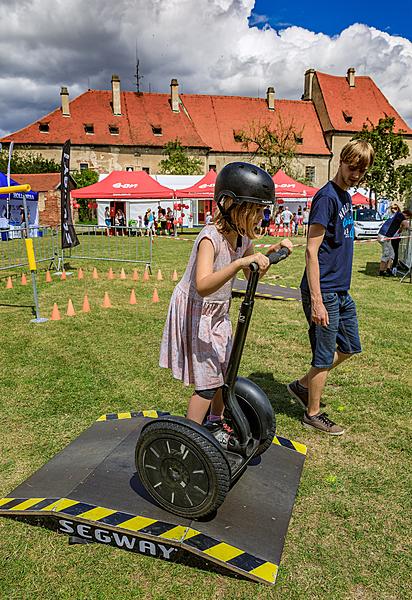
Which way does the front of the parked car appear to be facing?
toward the camera

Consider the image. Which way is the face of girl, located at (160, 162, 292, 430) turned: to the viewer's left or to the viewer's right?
to the viewer's right

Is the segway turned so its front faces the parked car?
no

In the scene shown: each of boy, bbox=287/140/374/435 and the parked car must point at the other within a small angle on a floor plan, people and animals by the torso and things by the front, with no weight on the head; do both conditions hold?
no

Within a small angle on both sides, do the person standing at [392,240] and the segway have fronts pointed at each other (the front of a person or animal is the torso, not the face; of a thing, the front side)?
no

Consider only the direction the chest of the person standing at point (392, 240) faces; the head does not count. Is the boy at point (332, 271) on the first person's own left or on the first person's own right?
on the first person's own right

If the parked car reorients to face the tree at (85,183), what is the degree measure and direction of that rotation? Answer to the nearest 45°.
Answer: approximately 135° to its right

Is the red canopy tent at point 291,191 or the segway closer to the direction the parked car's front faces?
the segway

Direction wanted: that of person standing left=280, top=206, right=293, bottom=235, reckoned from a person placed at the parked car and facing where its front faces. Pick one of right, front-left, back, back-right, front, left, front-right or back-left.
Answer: back-right

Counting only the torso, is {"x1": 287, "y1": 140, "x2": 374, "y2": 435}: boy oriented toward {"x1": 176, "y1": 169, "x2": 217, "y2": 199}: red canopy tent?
no

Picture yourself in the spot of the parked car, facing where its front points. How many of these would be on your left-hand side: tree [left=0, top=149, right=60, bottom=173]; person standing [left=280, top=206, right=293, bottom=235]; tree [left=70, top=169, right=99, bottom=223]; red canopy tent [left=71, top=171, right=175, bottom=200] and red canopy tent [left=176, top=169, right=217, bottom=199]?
0

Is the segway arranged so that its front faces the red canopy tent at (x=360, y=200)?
no
